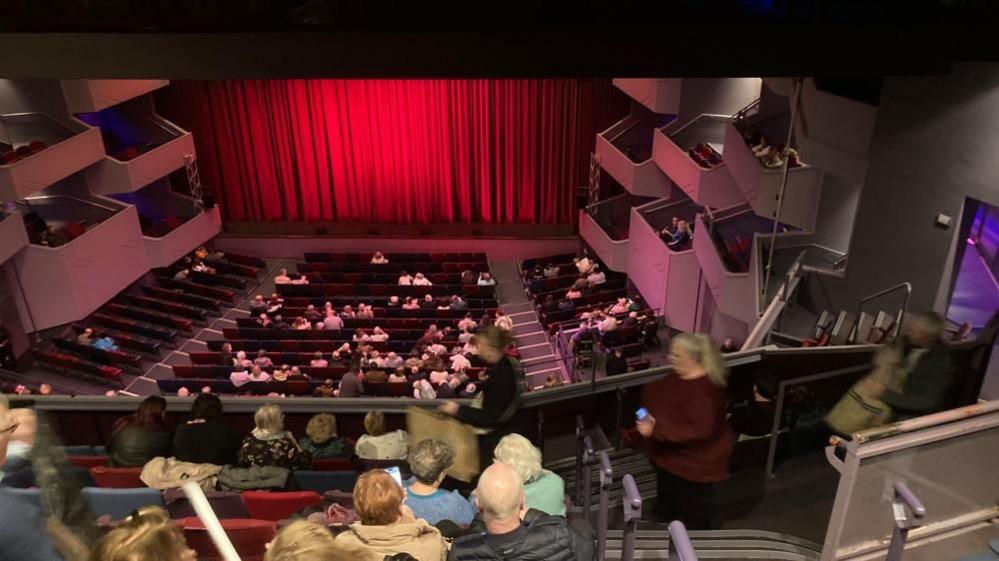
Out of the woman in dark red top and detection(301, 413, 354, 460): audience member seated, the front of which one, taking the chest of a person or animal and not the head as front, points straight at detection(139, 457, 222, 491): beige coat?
the woman in dark red top

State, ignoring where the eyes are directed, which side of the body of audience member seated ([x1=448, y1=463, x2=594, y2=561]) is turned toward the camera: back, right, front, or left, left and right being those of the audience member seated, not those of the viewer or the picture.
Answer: back

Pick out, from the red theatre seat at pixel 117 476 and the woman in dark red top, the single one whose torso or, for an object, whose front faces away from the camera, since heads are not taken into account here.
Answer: the red theatre seat

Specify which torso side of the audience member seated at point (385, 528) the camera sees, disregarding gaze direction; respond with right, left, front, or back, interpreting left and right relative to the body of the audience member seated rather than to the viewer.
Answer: back

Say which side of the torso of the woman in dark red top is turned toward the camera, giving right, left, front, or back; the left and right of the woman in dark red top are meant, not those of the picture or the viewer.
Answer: left

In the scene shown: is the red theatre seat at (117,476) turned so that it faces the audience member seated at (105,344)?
yes

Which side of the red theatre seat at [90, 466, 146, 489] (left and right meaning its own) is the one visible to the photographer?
back

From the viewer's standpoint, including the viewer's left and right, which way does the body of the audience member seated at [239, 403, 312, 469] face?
facing away from the viewer

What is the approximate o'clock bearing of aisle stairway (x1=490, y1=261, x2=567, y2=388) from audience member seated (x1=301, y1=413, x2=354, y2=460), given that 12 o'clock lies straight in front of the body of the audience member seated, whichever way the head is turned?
The aisle stairway is roughly at 1 o'clock from the audience member seated.

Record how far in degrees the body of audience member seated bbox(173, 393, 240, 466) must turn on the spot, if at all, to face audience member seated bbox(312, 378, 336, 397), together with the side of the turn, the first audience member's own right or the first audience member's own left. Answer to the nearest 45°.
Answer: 0° — they already face them

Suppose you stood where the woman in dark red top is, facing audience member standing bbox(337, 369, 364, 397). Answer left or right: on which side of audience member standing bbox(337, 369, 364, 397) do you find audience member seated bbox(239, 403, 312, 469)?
left

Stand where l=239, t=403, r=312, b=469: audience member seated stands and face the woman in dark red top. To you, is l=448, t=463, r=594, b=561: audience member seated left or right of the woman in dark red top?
right

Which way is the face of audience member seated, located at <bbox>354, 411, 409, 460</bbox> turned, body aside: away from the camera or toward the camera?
away from the camera

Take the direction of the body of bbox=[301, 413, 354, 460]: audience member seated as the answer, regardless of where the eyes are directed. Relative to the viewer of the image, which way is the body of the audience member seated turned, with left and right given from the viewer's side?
facing away from the viewer

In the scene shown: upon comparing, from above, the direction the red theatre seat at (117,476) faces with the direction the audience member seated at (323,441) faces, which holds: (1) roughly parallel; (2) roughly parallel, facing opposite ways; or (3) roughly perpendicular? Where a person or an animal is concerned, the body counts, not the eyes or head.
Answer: roughly parallel

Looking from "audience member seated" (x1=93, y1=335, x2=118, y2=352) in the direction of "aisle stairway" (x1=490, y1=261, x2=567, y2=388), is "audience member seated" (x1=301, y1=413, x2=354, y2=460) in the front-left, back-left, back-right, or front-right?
front-right

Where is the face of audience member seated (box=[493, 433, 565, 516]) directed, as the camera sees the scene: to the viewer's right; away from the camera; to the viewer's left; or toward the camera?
away from the camera

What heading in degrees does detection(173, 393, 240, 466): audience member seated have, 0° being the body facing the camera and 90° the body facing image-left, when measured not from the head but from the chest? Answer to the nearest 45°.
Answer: approximately 180°
